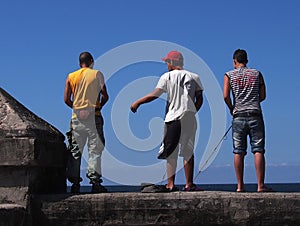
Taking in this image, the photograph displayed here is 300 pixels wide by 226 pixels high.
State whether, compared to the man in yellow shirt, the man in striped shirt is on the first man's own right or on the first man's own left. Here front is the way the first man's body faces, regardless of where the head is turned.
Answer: on the first man's own right

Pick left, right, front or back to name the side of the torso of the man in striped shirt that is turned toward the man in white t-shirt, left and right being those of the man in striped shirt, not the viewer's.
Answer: left

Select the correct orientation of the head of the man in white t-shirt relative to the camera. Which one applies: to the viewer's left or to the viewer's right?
to the viewer's left

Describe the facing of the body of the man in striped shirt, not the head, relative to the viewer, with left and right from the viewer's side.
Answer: facing away from the viewer

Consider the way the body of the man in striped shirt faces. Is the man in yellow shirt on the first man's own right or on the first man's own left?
on the first man's own left

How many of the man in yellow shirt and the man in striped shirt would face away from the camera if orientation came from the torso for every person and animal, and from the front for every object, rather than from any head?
2

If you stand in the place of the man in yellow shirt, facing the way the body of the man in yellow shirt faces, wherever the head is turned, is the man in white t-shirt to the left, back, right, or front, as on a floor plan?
right

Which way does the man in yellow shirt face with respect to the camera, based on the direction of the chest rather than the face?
away from the camera
